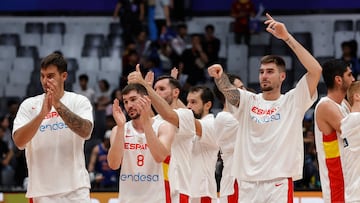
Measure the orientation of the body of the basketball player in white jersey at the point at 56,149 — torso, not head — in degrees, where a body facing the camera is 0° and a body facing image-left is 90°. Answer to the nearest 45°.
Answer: approximately 0°

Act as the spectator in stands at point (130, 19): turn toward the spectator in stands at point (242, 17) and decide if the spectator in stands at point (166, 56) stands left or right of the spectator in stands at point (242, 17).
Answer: right

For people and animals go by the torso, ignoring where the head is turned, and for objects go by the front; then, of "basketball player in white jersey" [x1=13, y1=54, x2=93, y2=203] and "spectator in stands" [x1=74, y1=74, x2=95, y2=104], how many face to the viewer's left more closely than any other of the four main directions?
0

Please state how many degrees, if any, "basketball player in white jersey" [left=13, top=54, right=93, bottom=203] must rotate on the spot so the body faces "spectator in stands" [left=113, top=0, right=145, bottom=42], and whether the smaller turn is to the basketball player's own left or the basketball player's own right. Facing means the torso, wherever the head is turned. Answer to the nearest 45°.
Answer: approximately 180°

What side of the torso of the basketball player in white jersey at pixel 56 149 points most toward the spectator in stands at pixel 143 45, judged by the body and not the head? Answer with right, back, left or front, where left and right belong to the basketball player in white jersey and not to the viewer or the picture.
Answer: back
